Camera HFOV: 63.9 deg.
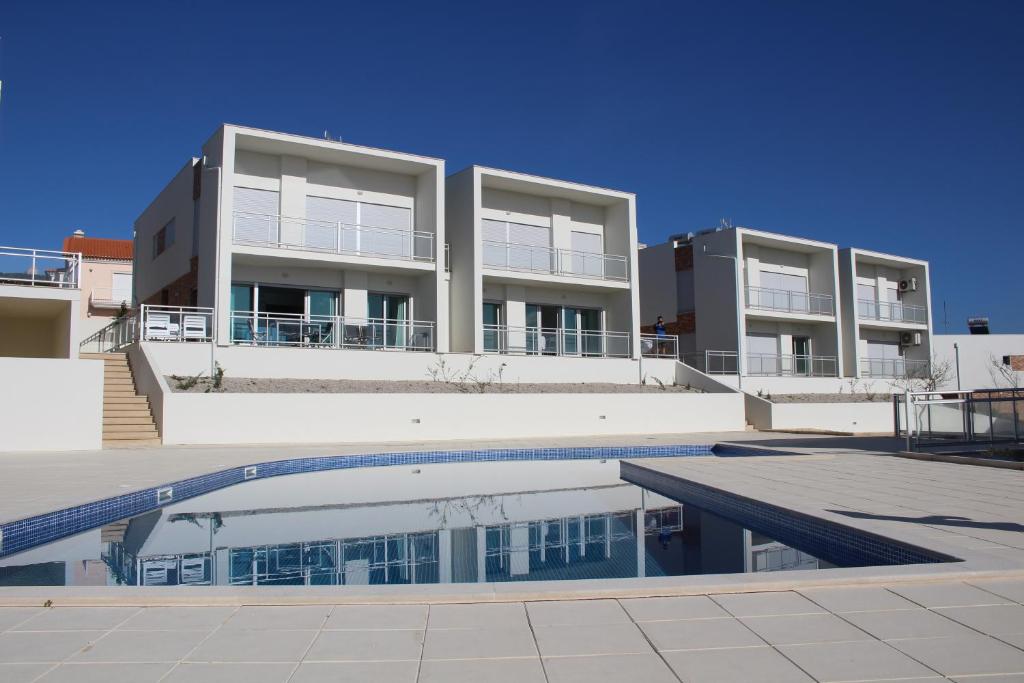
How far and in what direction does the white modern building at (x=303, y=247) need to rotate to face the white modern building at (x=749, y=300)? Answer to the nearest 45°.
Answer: approximately 45° to its left

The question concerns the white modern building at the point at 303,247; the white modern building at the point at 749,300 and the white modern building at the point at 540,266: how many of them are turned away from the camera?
0

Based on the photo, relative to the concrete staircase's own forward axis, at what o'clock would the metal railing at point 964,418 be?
The metal railing is roughly at 10 o'clock from the concrete staircase.

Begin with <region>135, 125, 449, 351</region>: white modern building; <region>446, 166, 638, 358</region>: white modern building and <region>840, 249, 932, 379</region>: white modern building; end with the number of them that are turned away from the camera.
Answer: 0

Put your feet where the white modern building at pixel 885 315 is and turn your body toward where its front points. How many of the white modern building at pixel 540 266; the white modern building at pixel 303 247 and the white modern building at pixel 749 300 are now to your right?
3

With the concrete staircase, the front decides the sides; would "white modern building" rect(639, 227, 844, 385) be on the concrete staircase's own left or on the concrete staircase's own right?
on the concrete staircase's own left

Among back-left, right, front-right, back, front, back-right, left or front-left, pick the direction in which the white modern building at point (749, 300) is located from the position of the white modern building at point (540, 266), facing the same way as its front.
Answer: left

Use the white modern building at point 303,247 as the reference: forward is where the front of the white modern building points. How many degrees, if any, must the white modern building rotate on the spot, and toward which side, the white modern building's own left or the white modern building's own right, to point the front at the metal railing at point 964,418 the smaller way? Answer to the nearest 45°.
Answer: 0° — it already faces it

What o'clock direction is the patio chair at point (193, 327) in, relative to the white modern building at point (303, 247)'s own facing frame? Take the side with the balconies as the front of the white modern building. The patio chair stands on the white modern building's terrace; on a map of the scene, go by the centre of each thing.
The patio chair is roughly at 3 o'clock from the white modern building.

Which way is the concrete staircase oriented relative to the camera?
toward the camera

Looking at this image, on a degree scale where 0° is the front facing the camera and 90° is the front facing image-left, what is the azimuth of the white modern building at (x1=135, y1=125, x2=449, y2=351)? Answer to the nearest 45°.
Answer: approximately 315°

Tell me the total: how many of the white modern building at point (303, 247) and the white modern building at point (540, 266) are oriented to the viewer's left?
0

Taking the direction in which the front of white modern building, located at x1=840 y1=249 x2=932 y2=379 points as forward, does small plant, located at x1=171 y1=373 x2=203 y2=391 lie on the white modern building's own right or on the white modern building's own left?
on the white modern building's own right

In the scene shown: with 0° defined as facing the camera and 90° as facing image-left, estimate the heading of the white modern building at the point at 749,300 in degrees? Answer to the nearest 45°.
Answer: approximately 315°

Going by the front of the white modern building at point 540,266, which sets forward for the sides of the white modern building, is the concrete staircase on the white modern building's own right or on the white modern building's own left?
on the white modern building's own right
